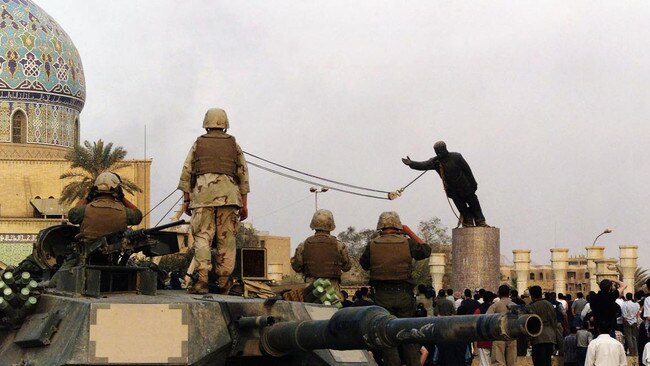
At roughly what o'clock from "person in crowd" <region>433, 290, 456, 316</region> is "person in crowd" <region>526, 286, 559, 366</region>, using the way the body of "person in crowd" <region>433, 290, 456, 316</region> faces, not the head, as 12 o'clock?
"person in crowd" <region>526, 286, 559, 366</region> is roughly at 5 o'clock from "person in crowd" <region>433, 290, 456, 316</region>.

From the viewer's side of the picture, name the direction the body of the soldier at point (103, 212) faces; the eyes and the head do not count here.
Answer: away from the camera

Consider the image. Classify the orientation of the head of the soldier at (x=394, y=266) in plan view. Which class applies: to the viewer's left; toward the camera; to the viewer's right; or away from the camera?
away from the camera

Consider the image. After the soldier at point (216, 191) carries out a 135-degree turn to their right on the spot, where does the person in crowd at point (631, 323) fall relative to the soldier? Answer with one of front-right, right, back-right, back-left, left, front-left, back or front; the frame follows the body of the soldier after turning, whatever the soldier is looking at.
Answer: left

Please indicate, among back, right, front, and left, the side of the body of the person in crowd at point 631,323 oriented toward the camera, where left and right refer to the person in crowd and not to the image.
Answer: back

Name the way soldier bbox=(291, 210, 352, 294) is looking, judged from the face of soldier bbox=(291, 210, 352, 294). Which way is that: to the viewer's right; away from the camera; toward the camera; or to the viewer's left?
away from the camera

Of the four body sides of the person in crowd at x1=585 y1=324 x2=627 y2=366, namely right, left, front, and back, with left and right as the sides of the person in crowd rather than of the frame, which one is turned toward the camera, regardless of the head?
back

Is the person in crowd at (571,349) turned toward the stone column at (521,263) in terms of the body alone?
yes

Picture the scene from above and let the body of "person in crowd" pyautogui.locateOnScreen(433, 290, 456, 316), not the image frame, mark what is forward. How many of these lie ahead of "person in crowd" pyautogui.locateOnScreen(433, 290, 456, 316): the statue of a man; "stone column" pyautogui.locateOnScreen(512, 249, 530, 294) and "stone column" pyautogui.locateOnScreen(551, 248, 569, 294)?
3

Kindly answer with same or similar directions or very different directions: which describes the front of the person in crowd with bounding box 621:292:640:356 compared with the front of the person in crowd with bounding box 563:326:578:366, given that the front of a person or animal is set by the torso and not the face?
same or similar directions

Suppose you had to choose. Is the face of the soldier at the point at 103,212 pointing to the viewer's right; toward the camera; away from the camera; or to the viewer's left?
away from the camera

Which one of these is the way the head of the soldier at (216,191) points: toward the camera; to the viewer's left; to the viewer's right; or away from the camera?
away from the camera

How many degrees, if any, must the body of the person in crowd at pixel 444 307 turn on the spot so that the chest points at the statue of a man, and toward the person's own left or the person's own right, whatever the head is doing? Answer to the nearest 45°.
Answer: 0° — they already face it

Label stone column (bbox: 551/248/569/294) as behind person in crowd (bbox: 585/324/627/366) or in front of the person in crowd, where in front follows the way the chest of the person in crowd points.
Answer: in front

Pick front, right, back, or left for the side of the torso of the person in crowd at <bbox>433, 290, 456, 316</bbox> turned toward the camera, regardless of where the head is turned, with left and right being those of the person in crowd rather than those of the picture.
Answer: back

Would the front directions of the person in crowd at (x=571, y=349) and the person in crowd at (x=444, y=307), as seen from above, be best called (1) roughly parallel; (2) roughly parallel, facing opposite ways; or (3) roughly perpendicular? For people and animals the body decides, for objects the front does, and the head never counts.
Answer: roughly parallel

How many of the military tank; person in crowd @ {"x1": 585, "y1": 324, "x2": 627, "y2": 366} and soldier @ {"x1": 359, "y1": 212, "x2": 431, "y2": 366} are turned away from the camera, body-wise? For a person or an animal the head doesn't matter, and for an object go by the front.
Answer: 2

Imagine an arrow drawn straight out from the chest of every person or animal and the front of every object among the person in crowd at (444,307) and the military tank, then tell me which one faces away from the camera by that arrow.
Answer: the person in crowd

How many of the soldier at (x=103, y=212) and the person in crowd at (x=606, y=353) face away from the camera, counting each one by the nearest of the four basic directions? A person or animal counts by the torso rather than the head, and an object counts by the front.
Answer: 2
